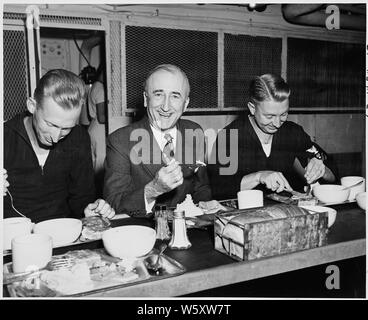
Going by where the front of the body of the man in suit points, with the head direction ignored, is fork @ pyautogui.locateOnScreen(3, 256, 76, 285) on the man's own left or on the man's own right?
on the man's own right

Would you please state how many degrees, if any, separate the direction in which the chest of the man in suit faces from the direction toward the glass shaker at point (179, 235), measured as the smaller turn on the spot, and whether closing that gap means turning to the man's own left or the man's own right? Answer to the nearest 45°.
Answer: approximately 45° to the man's own right

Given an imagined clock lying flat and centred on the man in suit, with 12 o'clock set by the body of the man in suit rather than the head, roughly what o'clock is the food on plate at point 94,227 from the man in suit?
The food on plate is roughly at 2 o'clock from the man in suit.

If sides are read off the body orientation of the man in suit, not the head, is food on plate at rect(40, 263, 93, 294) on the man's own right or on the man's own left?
on the man's own right
